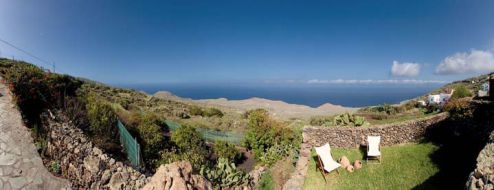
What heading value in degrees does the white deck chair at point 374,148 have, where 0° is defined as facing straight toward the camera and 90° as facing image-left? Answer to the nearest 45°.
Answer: approximately 0°

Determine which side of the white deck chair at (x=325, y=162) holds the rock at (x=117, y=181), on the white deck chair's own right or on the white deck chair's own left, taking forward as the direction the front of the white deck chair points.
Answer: on the white deck chair's own right

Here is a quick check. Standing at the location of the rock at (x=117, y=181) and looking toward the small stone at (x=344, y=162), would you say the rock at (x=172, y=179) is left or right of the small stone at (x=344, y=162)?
right

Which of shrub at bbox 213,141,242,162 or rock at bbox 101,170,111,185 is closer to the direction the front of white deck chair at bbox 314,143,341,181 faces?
the rock

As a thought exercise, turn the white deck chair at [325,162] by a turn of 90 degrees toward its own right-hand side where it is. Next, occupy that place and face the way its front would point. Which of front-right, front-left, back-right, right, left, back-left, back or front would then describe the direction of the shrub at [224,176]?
front-right

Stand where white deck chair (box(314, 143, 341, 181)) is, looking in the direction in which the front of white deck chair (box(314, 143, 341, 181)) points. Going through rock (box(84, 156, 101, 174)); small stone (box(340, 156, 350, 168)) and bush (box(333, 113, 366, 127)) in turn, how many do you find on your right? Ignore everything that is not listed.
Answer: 1

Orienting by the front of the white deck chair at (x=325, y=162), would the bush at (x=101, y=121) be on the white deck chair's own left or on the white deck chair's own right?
on the white deck chair's own right

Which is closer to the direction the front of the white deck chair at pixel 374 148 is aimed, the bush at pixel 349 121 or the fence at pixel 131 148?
the fence

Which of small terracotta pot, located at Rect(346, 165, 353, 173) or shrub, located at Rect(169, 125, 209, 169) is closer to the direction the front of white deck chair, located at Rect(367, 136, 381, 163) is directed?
the small terracotta pot

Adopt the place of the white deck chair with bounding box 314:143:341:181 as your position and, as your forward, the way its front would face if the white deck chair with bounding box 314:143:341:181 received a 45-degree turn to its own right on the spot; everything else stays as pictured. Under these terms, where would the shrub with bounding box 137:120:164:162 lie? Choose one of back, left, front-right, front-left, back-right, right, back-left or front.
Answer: right

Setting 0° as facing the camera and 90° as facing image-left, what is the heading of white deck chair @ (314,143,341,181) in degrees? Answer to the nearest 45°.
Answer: approximately 315°

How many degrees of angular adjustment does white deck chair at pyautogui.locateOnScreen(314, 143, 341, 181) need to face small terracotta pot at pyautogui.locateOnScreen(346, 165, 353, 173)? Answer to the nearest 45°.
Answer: approximately 45° to its left

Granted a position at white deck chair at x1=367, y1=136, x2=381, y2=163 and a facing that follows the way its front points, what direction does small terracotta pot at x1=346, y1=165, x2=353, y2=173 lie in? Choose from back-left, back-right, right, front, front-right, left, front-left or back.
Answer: front-right

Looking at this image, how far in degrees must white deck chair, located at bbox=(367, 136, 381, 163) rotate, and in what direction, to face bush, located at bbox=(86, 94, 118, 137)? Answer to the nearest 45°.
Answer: approximately 45° to its right

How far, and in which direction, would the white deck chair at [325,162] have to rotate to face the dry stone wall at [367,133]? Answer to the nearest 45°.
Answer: approximately 90° to its left
